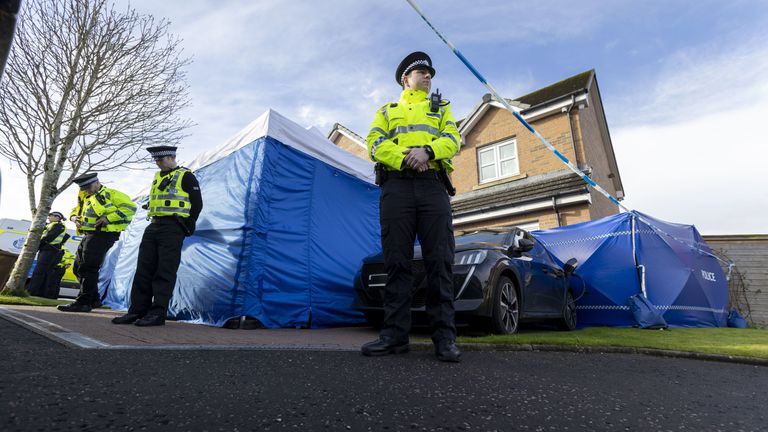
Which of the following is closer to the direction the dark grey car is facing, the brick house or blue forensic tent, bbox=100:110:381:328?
the blue forensic tent

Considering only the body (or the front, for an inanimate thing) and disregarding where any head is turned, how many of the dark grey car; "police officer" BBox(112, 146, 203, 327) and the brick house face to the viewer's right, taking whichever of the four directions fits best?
0

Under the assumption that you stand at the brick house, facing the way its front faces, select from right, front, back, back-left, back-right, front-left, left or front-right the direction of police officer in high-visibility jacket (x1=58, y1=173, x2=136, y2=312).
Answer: front

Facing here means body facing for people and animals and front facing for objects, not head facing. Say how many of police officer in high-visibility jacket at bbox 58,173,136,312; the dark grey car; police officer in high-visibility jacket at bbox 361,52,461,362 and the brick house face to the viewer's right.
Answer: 0

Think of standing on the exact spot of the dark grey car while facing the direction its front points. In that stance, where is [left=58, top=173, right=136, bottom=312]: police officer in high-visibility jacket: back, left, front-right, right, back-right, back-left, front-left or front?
front-right

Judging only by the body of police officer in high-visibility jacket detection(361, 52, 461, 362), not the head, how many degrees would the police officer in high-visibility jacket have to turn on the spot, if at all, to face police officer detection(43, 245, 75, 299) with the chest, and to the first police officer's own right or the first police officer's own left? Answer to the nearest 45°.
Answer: approximately 135° to the first police officer's own right

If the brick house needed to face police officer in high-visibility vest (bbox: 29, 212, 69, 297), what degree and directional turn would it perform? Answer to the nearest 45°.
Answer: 0° — it already faces them

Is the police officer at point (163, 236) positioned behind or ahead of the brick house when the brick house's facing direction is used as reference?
ahead

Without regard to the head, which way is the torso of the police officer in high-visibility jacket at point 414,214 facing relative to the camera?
toward the camera

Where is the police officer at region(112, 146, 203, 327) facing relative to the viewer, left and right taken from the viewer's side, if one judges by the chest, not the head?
facing the viewer and to the left of the viewer

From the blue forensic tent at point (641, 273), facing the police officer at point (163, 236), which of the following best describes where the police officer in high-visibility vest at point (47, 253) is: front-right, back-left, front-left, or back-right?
front-right

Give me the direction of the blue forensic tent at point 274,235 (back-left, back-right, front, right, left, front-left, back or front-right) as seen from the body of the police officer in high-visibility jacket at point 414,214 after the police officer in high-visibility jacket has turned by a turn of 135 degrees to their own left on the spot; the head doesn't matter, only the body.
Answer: left

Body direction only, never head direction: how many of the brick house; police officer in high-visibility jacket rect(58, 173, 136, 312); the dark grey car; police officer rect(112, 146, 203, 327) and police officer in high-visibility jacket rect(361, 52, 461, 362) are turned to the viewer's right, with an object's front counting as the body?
0

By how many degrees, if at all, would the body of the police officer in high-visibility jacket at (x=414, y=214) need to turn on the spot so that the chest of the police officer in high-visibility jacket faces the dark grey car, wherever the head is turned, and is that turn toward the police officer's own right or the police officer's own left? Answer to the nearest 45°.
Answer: approximately 135° to the police officer's own left

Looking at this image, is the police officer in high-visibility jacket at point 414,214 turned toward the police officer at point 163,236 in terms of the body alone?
no
